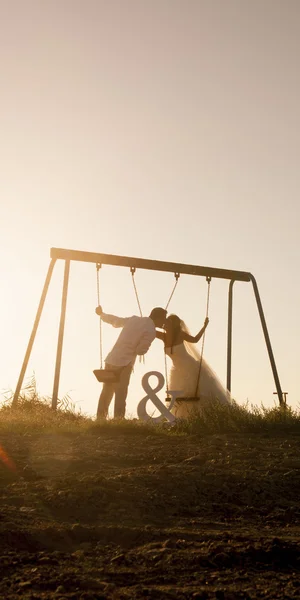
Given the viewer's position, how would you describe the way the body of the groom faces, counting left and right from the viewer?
facing away from the viewer and to the right of the viewer
